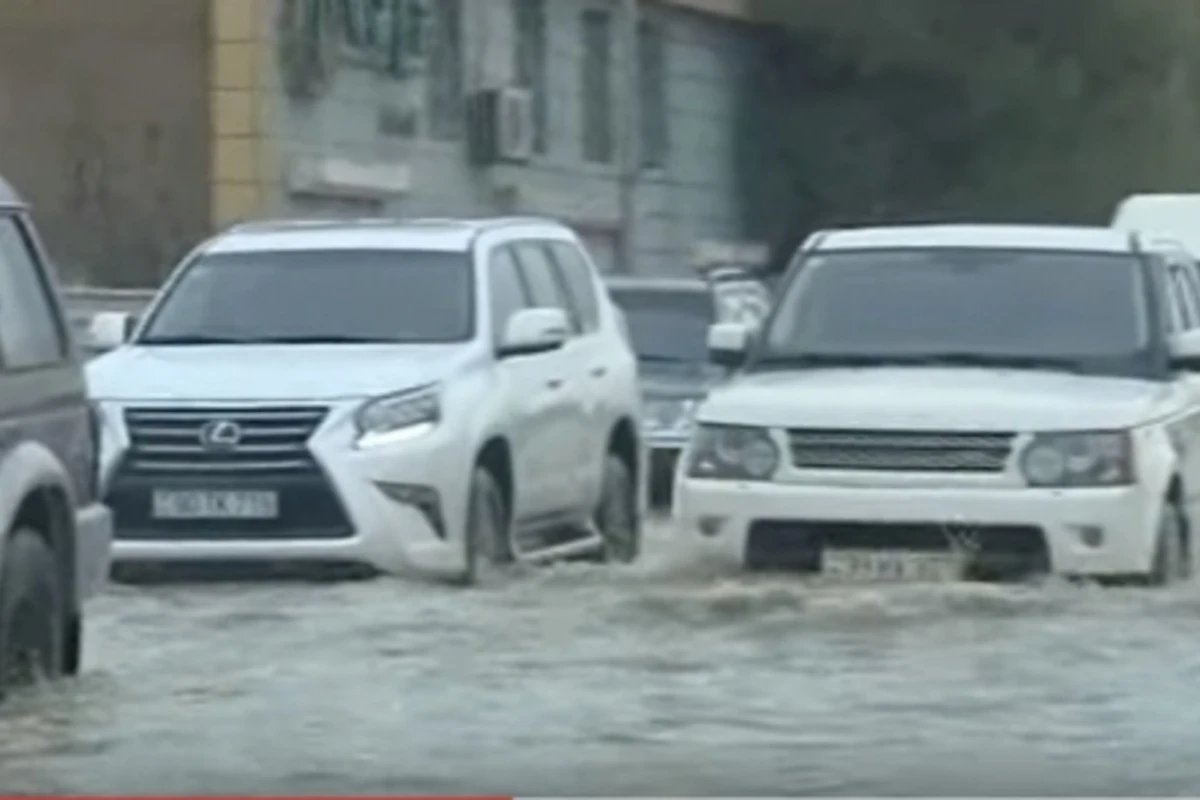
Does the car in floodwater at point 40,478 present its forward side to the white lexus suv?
no

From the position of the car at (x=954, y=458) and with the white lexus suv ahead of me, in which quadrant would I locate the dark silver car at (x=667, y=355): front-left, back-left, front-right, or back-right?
front-right

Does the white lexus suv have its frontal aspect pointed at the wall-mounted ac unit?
no

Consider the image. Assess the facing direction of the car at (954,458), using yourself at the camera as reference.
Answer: facing the viewer

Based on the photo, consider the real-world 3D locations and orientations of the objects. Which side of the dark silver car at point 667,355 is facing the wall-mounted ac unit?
back

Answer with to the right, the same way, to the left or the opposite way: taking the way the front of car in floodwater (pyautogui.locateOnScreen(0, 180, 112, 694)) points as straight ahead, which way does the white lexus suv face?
the same way

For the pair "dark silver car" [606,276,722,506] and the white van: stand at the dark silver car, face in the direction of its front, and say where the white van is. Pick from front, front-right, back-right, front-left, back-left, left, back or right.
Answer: left

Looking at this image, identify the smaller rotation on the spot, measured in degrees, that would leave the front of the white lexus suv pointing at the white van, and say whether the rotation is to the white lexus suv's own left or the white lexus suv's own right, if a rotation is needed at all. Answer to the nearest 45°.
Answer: approximately 180°

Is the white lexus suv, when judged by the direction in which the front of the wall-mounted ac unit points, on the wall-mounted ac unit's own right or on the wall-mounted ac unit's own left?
on the wall-mounted ac unit's own right

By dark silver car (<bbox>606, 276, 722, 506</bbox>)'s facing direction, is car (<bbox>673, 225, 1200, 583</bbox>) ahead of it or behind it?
ahead

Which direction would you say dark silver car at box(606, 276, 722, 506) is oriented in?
toward the camera

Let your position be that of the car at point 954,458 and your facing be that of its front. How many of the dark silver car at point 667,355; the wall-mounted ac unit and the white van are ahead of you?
0

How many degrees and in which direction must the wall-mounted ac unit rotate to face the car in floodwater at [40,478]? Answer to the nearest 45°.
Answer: approximately 45° to its right

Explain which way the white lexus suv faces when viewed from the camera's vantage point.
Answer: facing the viewer and to the left of the viewer

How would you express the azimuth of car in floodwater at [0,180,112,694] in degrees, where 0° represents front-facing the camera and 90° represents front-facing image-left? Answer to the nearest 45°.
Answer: approximately 45°

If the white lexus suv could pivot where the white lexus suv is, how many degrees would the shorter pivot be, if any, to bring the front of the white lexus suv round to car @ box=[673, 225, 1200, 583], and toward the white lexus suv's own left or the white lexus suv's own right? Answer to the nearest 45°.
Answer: approximately 90° to the white lexus suv's own left

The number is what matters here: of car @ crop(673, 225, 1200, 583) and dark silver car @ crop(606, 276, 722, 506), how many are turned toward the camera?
2
